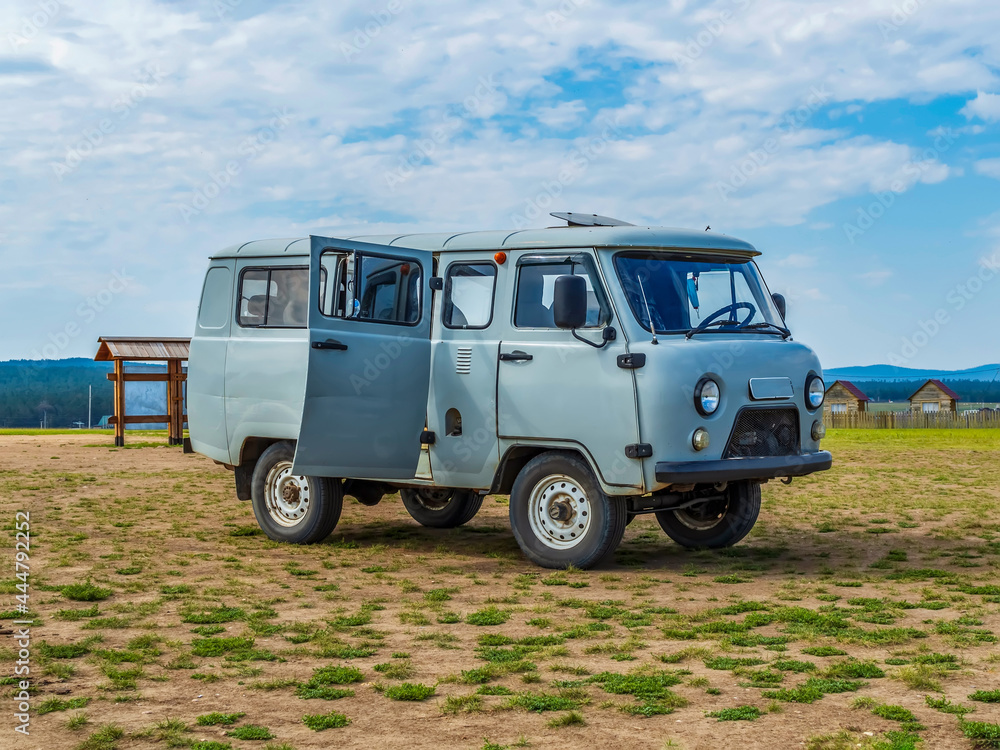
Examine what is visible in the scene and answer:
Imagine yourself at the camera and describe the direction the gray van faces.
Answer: facing the viewer and to the right of the viewer

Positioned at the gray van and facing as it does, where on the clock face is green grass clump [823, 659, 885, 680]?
The green grass clump is roughly at 1 o'clock from the gray van.

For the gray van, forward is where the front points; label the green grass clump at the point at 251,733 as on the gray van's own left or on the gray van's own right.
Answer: on the gray van's own right

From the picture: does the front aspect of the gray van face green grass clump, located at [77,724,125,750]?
no

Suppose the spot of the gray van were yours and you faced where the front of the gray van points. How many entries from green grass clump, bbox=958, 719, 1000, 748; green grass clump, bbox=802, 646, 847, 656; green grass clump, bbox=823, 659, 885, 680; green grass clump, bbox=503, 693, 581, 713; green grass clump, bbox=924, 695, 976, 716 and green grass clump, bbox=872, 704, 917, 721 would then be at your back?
0

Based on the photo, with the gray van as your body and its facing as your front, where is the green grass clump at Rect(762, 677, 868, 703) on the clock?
The green grass clump is roughly at 1 o'clock from the gray van.

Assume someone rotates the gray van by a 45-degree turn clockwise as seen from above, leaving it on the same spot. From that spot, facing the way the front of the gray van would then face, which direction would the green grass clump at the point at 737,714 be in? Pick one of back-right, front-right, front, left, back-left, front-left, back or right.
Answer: front

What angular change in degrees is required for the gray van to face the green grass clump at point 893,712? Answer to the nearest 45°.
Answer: approximately 45° to its right

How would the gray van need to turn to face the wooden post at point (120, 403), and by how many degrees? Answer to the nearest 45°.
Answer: approximately 180°

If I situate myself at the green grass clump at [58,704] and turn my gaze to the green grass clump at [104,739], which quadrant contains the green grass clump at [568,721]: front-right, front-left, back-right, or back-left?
front-left

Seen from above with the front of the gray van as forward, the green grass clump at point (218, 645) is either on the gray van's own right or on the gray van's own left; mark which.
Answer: on the gray van's own right

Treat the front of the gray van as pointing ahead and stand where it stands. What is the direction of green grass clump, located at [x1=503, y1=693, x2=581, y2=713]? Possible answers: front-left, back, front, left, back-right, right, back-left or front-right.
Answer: front-right

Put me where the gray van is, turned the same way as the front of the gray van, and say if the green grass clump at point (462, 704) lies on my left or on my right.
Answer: on my right

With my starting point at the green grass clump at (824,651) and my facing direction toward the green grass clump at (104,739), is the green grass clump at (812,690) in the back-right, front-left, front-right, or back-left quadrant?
front-left

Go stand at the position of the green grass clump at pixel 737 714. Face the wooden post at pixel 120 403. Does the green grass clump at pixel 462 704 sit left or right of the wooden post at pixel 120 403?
left

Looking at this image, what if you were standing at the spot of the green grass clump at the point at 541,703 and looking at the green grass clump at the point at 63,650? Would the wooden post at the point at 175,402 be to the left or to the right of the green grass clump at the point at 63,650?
right

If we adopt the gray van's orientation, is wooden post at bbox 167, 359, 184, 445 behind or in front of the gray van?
behind

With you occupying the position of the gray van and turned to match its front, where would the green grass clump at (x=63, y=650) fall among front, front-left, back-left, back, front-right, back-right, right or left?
right

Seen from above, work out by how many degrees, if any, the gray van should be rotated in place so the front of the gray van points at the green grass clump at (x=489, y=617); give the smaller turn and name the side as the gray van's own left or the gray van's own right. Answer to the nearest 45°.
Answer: approximately 45° to the gray van's own right

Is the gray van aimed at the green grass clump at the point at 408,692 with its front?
no

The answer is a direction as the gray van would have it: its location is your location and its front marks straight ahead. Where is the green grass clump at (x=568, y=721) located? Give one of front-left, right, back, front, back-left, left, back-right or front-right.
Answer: front-right

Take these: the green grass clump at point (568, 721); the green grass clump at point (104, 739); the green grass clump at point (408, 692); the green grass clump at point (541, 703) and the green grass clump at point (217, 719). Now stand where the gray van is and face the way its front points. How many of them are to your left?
0

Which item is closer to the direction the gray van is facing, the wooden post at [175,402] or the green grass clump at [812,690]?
the green grass clump

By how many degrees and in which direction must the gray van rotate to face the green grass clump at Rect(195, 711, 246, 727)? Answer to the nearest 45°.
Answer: approximately 45° to its right
